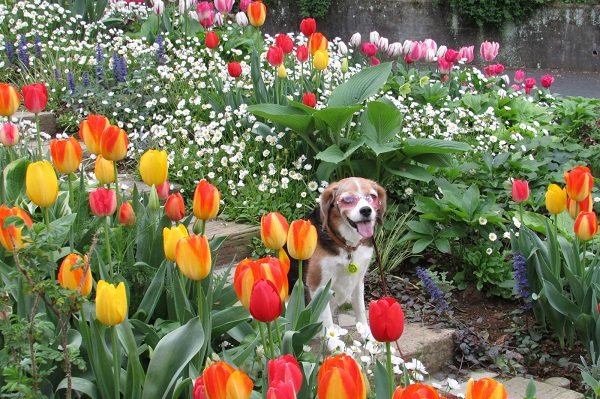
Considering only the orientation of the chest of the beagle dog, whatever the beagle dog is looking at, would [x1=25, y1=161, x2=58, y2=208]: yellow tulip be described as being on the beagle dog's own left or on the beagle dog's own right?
on the beagle dog's own right

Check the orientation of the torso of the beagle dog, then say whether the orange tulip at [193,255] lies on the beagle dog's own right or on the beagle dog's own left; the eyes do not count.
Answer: on the beagle dog's own right

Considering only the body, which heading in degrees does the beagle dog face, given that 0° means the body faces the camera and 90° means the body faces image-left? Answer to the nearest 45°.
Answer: approximately 315°

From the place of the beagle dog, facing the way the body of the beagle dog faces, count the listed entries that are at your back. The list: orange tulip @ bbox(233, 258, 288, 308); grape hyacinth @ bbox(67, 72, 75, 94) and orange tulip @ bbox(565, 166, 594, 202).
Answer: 1

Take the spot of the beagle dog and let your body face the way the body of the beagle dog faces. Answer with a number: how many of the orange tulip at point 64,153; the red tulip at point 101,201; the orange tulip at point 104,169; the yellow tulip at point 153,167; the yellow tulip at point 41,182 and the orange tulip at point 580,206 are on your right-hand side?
5

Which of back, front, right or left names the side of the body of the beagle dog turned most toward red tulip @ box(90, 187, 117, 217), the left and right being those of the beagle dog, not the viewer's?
right

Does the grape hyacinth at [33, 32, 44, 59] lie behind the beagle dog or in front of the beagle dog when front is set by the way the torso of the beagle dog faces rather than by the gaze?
behind

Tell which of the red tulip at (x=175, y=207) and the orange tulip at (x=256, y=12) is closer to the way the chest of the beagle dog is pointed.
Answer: the red tulip

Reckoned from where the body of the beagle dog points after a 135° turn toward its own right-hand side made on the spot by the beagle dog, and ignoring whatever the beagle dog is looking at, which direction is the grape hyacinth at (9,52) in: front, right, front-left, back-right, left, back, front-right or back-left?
front-right
